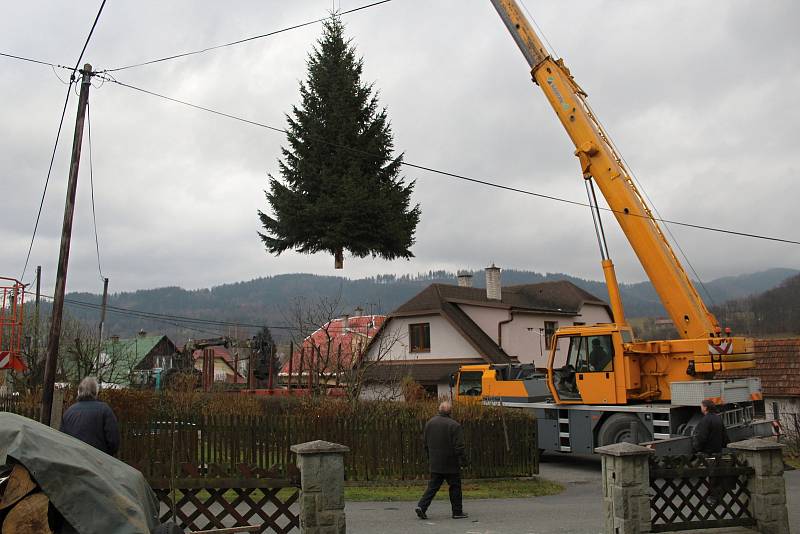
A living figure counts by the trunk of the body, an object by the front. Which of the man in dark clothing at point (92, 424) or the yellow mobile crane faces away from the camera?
the man in dark clothing

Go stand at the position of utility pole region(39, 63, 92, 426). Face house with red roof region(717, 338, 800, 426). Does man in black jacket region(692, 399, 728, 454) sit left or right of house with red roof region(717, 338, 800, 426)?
right

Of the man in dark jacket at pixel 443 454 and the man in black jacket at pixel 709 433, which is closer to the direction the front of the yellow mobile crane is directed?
the man in dark jacket

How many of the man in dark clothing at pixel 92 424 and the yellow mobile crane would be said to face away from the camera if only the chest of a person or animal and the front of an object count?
1

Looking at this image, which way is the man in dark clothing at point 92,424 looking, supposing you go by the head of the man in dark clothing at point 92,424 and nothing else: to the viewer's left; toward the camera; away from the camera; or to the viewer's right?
away from the camera

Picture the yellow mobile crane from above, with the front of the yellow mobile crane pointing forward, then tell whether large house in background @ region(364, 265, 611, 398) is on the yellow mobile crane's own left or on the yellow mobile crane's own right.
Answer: on the yellow mobile crane's own right

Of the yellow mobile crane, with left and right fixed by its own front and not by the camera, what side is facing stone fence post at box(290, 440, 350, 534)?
left

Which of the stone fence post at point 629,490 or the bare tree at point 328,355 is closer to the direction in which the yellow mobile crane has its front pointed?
the bare tree

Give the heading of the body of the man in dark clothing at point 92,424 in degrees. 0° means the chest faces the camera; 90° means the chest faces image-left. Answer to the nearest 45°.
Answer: approximately 180°

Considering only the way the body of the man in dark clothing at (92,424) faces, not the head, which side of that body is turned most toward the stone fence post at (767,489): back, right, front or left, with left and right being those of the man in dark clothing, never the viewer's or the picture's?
right

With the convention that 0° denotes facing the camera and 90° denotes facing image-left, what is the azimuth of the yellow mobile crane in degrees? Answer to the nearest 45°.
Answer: approximately 90°

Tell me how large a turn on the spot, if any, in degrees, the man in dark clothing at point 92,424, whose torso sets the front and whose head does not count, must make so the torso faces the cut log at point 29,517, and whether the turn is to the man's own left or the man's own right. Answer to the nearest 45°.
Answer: approximately 180°
